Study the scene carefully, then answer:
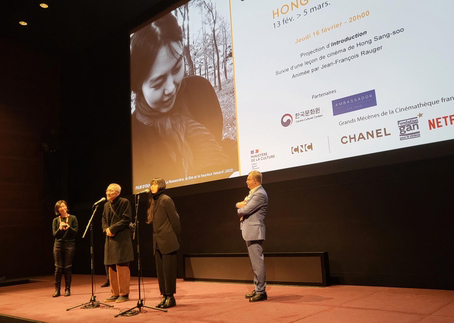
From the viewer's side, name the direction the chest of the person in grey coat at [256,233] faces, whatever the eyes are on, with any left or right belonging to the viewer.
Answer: facing to the left of the viewer

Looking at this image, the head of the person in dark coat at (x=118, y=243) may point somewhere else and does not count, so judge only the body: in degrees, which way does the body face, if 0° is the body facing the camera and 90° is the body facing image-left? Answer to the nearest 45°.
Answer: approximately 45°

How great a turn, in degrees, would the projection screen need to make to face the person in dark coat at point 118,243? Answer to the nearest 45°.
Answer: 0° — it already faces them

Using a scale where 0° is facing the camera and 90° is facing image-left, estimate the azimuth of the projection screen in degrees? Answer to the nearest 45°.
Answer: approximately 45°

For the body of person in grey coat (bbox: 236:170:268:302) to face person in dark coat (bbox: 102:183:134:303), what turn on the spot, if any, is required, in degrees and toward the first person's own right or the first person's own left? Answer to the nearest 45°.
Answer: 0° — they already face them

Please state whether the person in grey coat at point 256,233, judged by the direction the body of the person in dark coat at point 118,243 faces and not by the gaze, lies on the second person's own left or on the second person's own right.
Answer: on the second person's own left

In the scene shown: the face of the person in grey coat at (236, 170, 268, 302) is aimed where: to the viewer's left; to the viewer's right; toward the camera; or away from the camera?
to the viewer's left
